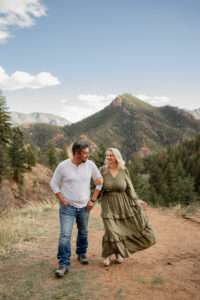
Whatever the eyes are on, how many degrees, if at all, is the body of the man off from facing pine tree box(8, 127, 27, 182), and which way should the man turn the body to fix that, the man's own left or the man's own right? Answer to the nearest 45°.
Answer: approximately 180°

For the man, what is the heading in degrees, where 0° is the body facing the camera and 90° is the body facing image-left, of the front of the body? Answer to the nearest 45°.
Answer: approximately 0°

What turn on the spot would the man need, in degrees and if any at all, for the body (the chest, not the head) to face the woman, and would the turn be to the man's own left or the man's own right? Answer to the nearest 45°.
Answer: approximately 90° to the man's own left
